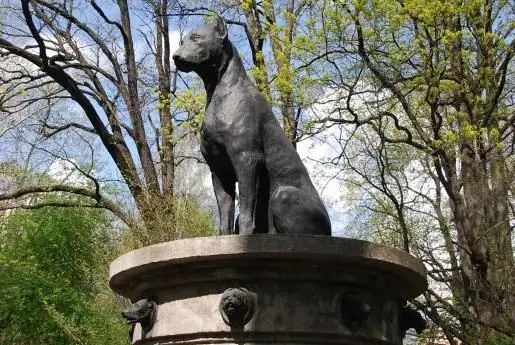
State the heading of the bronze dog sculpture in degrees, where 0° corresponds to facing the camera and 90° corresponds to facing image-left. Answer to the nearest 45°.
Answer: approximately 45°

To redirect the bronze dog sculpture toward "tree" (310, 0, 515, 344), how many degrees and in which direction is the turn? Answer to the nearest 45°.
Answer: approximately 180°
